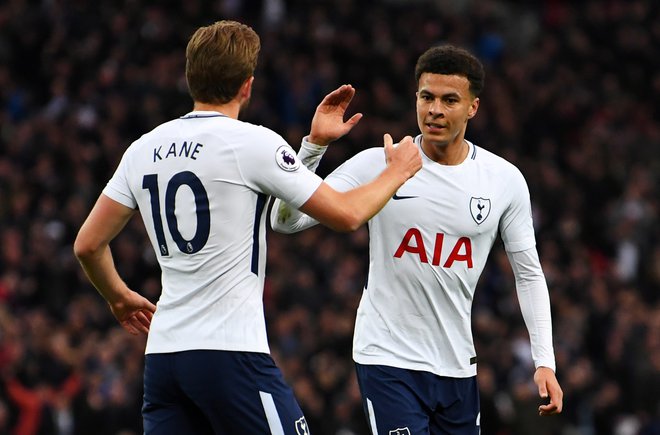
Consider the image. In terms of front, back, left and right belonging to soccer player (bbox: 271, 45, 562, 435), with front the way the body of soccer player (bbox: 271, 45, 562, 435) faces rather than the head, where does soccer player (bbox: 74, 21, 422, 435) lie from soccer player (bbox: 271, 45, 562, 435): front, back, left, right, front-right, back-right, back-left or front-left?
front-right

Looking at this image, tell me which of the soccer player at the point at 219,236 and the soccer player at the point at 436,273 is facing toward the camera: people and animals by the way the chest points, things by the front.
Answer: the soccer player at the point at 436,273

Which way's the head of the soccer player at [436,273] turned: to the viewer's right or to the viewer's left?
to the viewer's left

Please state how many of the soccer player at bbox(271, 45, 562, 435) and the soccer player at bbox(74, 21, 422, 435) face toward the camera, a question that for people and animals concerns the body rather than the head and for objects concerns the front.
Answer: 1

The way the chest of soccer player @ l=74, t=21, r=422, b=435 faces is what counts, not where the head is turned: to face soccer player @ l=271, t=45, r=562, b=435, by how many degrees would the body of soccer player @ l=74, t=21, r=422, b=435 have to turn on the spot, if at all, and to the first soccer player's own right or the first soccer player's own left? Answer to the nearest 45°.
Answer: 0° — they already face them

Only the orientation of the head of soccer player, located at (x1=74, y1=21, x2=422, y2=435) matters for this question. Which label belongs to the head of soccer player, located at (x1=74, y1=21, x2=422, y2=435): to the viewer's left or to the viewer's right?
to the viewer's right

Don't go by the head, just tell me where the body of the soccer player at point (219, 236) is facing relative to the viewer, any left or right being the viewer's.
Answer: facing away from the viewer and to the right of the viewer

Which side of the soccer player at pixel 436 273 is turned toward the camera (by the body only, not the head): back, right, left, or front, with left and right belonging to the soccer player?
front
